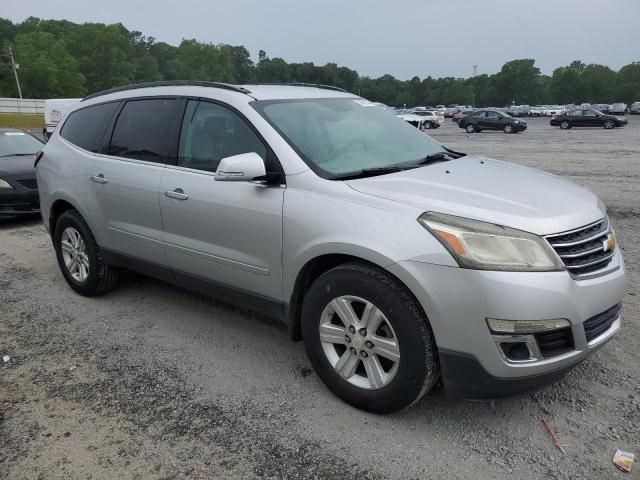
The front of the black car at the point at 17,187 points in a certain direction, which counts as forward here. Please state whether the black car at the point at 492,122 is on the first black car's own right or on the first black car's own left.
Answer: on the first black car's own left

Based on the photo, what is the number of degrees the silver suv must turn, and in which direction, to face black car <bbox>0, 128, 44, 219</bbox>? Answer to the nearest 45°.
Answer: approximately 180°

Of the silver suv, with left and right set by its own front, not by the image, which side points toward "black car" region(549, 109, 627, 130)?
left

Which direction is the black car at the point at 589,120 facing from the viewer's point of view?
to the viewer's right

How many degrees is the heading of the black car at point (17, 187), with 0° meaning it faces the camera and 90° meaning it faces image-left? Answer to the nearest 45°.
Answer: approximately 315°

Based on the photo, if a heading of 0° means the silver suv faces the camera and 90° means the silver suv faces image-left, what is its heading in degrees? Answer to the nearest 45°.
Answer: approximately 315°

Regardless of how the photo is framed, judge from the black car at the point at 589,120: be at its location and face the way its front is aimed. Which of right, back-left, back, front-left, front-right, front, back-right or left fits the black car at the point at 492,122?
back-right

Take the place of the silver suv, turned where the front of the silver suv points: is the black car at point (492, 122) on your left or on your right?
on your left

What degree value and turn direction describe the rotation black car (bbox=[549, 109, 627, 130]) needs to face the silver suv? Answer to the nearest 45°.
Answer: approximately 90° to its right
